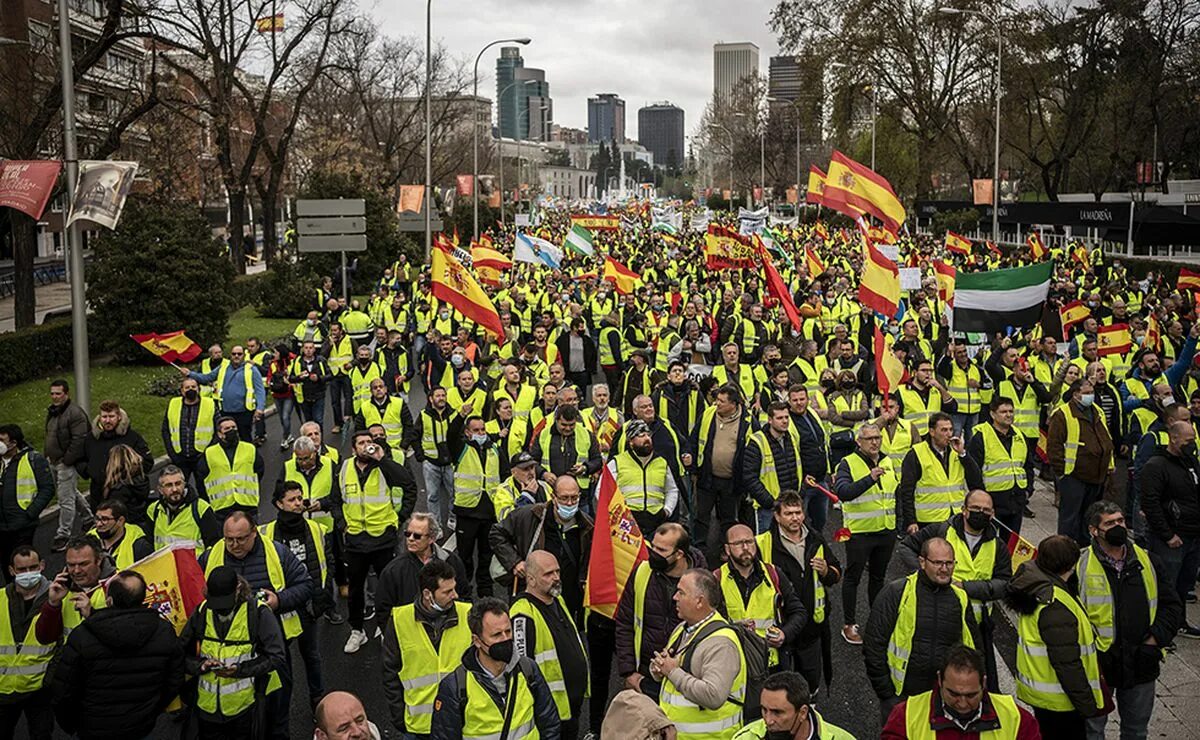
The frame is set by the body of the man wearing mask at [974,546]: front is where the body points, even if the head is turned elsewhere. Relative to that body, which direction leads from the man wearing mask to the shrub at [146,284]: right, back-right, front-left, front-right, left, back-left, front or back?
back-right

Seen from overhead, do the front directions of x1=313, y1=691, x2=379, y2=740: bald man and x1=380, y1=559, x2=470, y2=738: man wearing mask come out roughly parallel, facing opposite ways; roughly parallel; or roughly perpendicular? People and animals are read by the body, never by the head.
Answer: roughly parallel

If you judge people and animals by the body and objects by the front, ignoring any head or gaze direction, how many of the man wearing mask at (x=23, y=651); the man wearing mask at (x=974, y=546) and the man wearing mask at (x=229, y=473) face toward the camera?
3

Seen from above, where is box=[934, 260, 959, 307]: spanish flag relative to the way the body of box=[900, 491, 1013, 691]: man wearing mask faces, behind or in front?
behind

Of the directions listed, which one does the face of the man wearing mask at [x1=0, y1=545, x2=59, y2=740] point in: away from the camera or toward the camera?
toward the camera

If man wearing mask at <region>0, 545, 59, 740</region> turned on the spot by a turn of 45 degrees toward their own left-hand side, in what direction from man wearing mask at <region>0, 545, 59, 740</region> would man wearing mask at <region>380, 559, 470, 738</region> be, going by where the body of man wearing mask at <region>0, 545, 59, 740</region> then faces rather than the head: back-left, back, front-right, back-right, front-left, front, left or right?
front

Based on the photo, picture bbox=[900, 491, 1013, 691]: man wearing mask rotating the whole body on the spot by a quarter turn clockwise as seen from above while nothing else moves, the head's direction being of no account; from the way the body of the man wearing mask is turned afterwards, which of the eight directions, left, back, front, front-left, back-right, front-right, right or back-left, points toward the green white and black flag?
right

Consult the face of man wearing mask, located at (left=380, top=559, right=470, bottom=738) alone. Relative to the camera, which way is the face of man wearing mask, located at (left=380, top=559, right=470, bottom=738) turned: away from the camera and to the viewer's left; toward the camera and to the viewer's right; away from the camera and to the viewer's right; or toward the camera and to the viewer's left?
toward the camera and to the viewer's right

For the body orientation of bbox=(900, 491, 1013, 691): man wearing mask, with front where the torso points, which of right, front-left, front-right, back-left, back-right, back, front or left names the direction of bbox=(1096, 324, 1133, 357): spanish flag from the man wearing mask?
back

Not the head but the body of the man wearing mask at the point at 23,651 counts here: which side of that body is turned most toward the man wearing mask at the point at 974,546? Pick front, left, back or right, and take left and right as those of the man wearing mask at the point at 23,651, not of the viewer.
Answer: left

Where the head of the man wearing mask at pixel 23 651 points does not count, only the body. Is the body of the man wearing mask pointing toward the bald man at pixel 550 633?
no

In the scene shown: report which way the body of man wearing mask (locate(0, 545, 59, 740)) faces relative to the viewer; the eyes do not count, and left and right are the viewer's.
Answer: facing the viewer

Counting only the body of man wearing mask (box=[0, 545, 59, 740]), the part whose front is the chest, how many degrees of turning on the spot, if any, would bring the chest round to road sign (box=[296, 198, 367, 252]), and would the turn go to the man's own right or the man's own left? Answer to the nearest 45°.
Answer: approximately 180°

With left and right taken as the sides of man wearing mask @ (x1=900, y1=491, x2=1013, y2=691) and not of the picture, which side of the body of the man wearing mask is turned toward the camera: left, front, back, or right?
front

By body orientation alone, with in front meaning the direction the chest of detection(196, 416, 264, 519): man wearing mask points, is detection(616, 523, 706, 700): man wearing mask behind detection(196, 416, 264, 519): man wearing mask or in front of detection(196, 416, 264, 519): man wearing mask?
in front

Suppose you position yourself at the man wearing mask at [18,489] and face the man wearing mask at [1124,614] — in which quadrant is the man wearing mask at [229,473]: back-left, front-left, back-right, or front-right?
front-left
